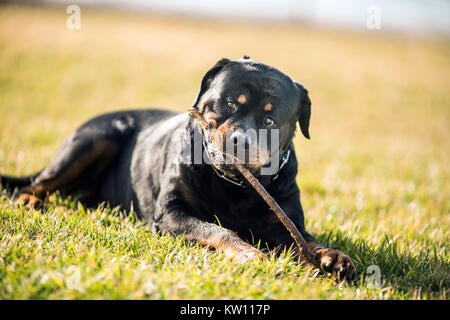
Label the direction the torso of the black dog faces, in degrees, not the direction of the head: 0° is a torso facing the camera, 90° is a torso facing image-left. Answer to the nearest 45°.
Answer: approximately 315°
